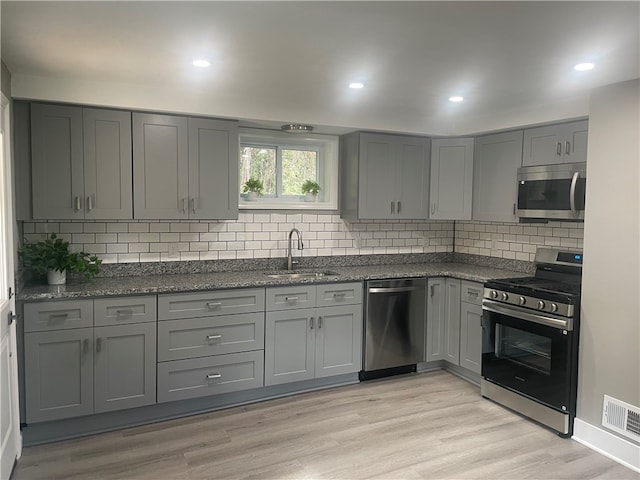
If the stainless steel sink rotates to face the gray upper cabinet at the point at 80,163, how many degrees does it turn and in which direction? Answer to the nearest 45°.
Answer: approximately 45° to its right

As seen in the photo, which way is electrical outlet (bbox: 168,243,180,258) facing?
toward the camera

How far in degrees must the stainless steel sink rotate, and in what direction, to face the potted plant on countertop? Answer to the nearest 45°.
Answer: approximately 45° to its right

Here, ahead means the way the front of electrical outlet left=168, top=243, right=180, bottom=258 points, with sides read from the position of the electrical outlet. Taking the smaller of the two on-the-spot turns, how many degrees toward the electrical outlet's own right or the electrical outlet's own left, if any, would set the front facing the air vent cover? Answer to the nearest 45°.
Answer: approximately 45° to the electrical outlet's own left

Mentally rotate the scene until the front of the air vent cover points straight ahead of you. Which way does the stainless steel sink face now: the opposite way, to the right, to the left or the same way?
to the left

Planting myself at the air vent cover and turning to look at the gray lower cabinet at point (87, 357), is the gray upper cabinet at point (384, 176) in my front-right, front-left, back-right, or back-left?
front-right

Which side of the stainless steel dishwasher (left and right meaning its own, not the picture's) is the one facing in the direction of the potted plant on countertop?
right

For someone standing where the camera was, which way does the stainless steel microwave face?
facing the viewer and to the left of the viewer

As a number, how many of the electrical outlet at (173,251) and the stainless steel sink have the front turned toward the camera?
2

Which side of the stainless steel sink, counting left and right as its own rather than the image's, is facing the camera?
front
